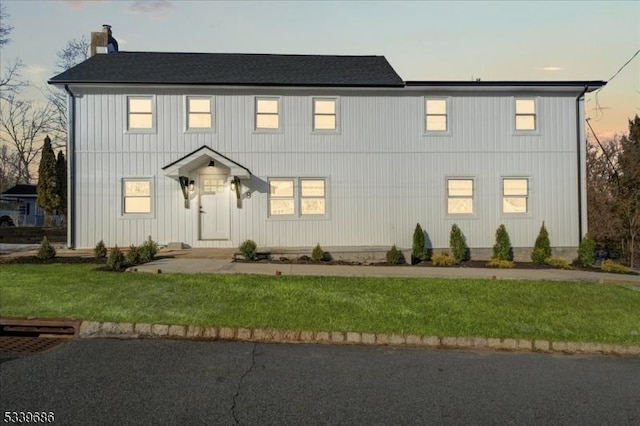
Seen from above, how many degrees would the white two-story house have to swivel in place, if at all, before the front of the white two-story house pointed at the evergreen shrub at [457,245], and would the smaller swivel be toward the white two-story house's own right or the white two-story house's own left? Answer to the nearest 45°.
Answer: approximately 90° to the white two-story house's own left

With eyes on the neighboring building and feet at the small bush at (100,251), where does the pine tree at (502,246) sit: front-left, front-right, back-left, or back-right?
back-right

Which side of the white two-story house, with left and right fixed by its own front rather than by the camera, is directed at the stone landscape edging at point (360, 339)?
front

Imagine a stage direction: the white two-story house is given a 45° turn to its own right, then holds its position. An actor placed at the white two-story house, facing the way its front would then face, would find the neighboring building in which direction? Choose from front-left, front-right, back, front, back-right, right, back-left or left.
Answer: right

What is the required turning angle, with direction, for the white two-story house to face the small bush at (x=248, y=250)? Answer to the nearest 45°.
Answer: approximately 45° to its right

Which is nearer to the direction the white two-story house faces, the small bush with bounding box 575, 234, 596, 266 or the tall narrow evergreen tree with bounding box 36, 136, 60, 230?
the small bush

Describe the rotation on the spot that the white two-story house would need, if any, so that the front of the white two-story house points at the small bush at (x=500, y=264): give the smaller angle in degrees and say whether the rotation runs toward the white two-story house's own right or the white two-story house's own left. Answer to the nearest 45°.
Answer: approximately 90° to the white two-story house's own left

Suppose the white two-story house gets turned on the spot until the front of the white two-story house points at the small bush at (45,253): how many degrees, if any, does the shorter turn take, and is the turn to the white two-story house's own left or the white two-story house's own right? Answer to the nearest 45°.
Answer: approximately 45° to the white two-story house's own right

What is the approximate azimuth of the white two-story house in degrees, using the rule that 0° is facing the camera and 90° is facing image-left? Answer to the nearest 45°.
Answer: approximately 0°

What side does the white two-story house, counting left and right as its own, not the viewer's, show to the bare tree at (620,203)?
left
